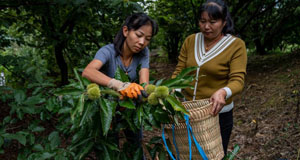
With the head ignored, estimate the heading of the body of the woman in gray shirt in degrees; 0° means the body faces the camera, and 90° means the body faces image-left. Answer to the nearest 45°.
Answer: approximately 315°

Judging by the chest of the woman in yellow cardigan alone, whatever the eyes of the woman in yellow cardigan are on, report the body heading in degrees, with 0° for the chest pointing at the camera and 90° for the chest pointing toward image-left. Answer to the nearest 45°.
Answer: approximately 45°

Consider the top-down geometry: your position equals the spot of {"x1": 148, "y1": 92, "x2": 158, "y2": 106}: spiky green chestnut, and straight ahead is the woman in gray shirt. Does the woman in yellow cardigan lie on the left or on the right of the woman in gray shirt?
right

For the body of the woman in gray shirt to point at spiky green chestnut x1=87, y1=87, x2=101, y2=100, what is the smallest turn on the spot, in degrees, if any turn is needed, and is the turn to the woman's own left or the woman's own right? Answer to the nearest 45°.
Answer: approximately 45° to the woman's own right
